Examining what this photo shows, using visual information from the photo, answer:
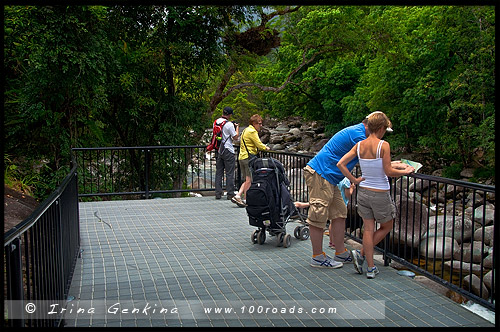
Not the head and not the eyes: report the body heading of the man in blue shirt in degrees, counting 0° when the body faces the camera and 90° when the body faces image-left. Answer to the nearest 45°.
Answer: approximately 270°

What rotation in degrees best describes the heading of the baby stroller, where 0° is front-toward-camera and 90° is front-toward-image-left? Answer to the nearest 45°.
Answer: approximately 225°

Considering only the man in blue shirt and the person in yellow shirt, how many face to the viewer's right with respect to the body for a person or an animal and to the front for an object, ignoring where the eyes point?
2

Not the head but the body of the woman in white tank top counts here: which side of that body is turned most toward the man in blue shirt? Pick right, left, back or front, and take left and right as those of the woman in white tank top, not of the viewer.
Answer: left

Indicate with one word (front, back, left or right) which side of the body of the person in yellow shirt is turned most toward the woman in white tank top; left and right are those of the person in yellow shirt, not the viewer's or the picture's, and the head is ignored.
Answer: right

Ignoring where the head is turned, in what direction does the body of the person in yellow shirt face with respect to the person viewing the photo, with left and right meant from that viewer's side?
facing to the right of the viewer

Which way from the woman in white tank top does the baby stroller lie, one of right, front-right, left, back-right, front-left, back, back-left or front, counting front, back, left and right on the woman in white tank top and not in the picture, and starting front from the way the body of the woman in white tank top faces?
left

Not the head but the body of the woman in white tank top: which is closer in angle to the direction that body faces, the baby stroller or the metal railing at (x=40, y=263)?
the baby stroller

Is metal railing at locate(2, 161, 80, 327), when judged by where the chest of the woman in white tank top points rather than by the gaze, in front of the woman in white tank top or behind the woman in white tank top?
behind

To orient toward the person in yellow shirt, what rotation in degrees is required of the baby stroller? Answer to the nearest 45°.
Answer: approximately 45° to its left

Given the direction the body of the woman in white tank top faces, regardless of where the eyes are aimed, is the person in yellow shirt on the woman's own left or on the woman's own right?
on the woman's own left

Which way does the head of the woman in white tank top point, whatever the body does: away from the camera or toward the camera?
away from the camera
